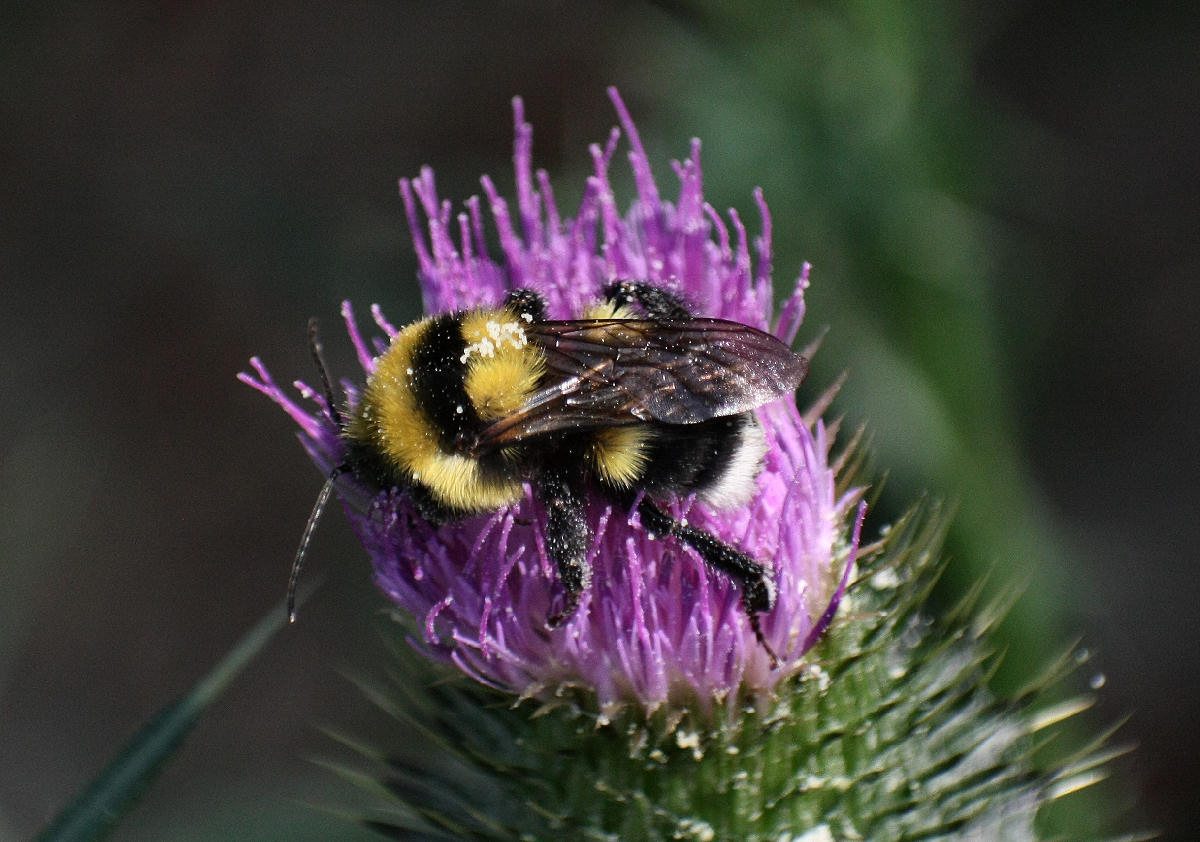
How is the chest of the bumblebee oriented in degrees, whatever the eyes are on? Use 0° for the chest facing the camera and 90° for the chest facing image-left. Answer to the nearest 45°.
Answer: approximately 90°
